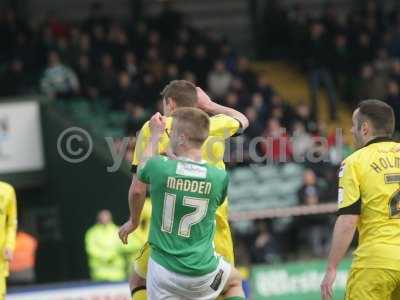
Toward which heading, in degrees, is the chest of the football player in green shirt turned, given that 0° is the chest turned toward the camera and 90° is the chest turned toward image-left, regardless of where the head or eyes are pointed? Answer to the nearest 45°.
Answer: approximately 180°
